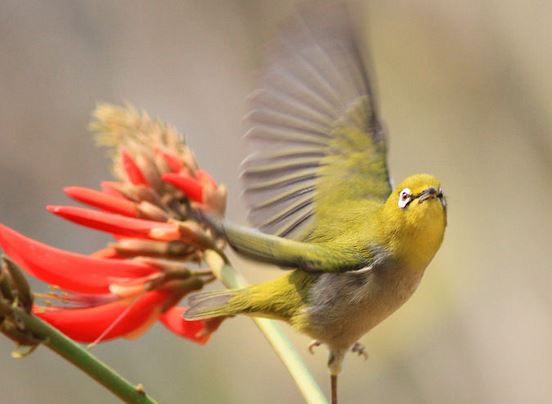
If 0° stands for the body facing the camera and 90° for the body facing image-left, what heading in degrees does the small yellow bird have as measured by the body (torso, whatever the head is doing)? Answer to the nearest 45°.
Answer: approximately 315°

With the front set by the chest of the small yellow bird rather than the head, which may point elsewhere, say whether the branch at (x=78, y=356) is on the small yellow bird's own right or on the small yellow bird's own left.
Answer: on the small yellow bird's own right
